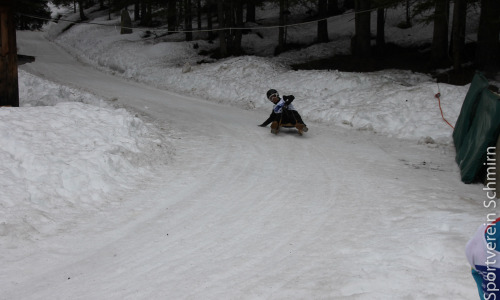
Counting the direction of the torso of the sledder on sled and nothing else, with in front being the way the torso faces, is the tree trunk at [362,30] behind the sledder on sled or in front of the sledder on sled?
behind

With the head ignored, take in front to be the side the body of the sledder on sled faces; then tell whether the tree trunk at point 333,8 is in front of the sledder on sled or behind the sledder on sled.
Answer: behind

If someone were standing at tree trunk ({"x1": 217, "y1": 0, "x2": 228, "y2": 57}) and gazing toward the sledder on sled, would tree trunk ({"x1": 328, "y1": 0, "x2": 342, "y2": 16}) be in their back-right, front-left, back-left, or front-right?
back-left

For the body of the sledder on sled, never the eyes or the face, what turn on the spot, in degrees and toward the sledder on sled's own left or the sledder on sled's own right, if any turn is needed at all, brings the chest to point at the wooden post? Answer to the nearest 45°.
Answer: approximately 90° to the sledder on sled's own right

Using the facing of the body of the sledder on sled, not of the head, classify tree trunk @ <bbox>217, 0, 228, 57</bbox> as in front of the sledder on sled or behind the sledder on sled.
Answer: behind

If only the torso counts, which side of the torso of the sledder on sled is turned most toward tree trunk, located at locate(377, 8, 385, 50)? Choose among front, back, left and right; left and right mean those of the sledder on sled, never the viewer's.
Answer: back

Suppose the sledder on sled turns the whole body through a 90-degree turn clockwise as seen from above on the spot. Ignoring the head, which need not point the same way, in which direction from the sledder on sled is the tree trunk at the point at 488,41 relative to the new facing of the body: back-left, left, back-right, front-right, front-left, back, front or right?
back-right

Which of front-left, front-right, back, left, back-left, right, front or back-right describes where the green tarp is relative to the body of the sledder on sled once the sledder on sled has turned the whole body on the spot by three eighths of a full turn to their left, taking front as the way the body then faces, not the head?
right

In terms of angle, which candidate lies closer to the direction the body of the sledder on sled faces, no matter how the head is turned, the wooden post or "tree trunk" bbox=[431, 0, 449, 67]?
the wooden post

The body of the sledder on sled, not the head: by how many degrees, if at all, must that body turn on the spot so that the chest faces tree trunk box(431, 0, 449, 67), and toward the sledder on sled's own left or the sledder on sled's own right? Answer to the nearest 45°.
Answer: approximately 135° to the sledder on sled's own left

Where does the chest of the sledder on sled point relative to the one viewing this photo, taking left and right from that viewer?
facing the viewer
